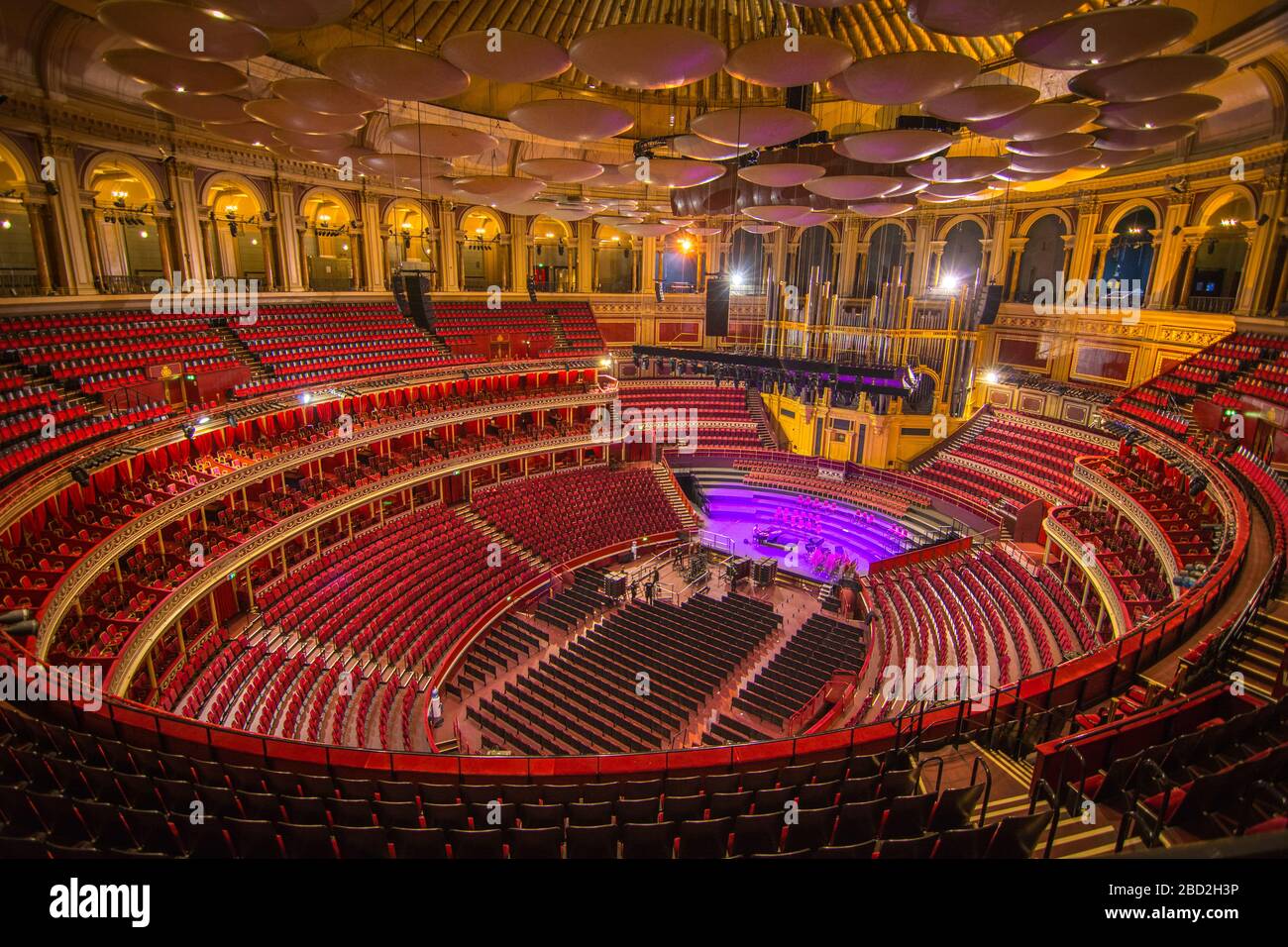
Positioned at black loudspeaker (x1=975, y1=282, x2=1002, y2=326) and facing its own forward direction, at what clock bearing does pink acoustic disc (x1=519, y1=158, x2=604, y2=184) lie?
The pink acoustic disc is roughly at 2 o'clock from the black loudspeaker.

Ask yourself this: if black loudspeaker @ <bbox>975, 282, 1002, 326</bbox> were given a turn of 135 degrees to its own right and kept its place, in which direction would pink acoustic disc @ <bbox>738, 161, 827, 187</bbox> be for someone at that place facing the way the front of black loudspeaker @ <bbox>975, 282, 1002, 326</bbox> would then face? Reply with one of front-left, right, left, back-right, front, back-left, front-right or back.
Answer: left

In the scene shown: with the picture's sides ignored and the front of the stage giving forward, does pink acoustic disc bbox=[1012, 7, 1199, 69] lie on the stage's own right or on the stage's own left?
on the stage's own left

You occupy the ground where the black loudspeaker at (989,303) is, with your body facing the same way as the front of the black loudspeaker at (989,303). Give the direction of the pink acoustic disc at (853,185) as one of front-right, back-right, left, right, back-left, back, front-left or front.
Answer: front-right

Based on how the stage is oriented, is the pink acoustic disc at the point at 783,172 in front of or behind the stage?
in front

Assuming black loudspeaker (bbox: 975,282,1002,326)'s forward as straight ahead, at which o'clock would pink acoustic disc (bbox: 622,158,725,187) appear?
The pink acoustic disc is roughly at 2 o'clock from the black loudspeaker.

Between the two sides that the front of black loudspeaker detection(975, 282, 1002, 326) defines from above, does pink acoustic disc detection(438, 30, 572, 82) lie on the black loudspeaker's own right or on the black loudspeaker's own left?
on the black loudspeaker's own right

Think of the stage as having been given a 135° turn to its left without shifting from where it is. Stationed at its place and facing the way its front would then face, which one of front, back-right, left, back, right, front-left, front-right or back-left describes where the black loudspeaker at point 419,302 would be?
back

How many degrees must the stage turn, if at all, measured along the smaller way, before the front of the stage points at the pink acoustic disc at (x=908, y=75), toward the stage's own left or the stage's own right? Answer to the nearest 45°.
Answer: approximately 45° to the stage's own left

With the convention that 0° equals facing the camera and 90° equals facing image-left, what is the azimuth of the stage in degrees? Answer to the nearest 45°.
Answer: approximately 45°

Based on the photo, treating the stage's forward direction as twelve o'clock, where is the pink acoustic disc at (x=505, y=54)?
The pink acoustic disc is roughly at 11 o'clock from the stage.
